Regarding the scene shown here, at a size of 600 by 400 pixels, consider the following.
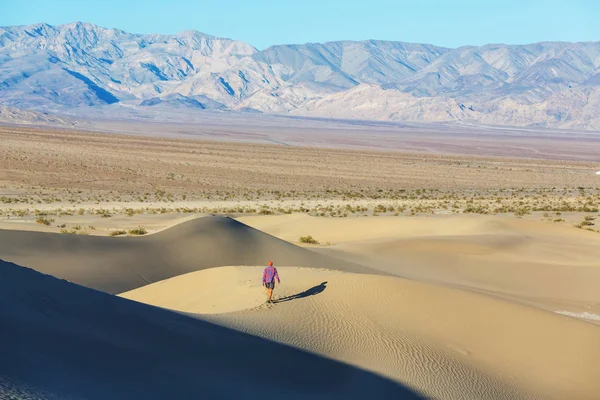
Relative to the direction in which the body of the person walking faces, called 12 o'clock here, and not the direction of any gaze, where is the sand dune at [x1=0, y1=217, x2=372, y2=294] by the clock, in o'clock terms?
The sand dune is roughly at 11 o'clock from the person walking.

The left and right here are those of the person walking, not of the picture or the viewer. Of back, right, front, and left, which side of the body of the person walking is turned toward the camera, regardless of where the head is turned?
back

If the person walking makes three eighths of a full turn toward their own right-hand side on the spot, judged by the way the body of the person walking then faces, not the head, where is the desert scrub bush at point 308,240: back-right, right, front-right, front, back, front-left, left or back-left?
back-left
